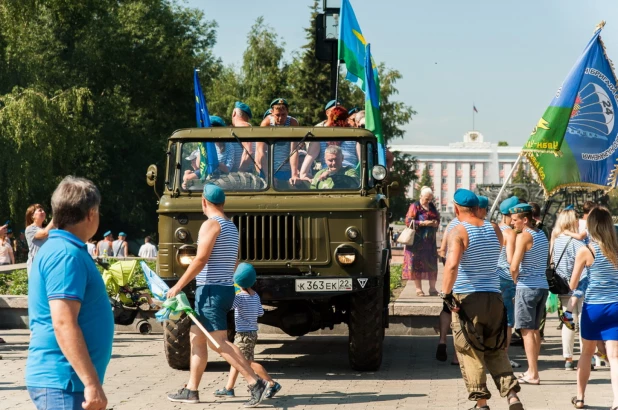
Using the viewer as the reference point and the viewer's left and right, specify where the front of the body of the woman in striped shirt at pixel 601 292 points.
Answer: facing away from the viewer and to the left of the viewer

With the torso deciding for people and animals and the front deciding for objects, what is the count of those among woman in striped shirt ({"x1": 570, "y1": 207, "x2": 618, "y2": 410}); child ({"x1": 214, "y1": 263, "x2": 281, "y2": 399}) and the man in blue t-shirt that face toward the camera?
0

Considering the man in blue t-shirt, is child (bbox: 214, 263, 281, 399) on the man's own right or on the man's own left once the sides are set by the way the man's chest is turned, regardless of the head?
on the man's own left

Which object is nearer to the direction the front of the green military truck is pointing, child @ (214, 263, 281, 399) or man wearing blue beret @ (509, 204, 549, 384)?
the child

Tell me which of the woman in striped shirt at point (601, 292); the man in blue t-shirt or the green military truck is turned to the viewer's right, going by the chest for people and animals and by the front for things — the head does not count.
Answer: the man in blue t-shirt

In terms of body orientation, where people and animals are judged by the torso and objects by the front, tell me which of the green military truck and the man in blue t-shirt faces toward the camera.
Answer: the green military truck

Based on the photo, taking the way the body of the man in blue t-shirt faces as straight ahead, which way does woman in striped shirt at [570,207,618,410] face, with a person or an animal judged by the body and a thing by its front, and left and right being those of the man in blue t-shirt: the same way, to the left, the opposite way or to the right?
to the left

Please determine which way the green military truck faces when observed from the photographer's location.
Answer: facing the viewer

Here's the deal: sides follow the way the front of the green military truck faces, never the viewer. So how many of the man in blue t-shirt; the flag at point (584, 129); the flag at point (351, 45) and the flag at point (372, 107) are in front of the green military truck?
1

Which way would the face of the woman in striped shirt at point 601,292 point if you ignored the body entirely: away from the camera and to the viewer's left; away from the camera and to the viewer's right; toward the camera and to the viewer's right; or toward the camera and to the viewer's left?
away from the camera and to the viewer's left

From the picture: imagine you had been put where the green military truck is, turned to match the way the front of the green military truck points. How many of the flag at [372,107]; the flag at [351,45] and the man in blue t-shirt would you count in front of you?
1

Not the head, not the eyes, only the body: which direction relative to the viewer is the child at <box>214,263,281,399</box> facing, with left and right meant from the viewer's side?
facing away from the viewer and to the left of the viewer

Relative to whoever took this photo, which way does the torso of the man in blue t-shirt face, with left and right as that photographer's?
facing to the right of the viewer

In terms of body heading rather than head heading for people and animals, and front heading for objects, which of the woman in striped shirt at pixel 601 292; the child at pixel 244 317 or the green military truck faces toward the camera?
the green military truck
